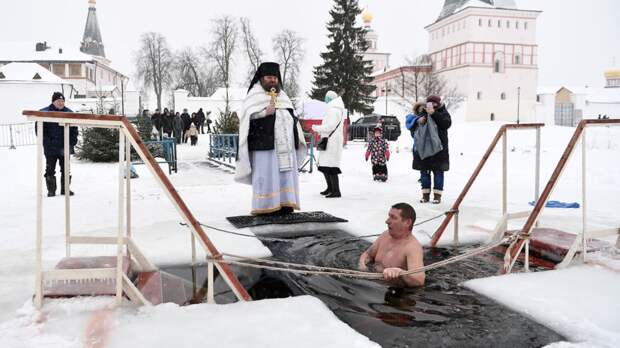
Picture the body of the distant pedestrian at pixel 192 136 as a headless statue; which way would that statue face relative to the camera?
toward the camera

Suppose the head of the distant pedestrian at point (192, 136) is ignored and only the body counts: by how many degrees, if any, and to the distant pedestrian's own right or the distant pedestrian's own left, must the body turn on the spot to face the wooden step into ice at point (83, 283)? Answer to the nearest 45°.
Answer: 0° — they already face it

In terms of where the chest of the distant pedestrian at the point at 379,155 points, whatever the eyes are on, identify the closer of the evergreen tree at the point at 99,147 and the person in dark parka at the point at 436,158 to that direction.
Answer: the person in dark parka

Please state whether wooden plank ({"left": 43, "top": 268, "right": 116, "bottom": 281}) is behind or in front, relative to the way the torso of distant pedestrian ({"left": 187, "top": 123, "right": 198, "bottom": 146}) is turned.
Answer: in front

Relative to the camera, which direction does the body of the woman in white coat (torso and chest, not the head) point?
to the viewer's left

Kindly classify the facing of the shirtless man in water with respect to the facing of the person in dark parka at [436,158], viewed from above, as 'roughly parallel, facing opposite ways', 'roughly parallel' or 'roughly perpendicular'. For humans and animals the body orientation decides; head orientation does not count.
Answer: roughly parallel

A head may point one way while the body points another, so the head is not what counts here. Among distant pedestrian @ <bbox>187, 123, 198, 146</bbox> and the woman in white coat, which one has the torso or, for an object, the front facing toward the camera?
the distant pedestrian

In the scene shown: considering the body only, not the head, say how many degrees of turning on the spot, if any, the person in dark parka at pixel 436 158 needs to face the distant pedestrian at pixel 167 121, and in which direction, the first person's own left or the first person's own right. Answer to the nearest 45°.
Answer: approximately 90° to the first person's own right

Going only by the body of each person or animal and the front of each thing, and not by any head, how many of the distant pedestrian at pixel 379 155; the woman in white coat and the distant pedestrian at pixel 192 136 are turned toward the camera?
2

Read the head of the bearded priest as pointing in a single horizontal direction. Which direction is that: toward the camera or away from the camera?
toward the camera

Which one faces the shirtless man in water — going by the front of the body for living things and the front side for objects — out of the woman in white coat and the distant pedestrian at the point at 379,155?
the distant pedestrian

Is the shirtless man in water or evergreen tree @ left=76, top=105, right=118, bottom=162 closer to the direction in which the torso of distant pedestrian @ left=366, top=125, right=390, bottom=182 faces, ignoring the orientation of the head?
the shirtless man in water

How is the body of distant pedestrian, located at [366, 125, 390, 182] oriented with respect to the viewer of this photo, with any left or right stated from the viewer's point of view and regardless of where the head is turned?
facing the viewer

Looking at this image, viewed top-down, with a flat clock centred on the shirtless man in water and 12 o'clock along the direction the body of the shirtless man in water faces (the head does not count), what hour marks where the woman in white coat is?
The woman in white coat is roughly at 4 o'clock from the shirtless man in water.

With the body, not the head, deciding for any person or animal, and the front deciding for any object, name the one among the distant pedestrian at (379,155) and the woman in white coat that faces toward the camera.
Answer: the distant pedestrian
